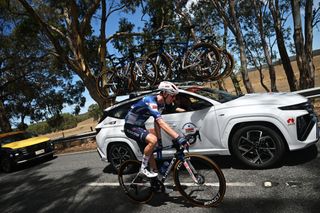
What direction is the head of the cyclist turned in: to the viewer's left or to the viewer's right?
to the viewer's right

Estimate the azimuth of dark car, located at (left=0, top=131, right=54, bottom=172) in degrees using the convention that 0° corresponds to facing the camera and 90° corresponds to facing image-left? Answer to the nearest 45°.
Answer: approximately 315°

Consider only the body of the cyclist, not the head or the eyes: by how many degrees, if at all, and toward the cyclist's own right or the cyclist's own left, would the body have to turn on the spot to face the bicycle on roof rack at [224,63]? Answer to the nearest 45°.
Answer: approximately 45° to the cyclist's own left
